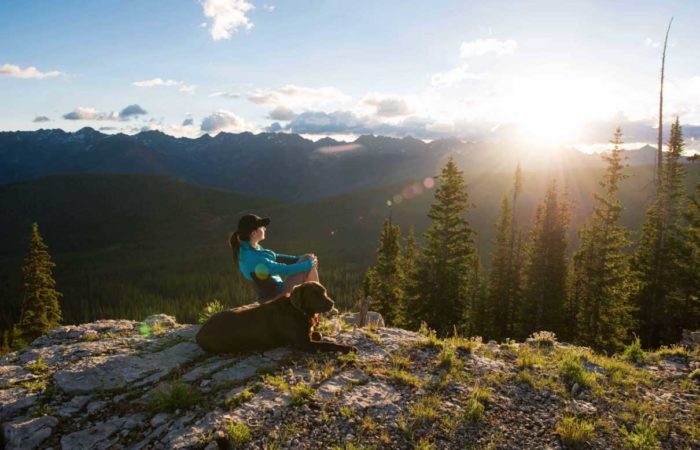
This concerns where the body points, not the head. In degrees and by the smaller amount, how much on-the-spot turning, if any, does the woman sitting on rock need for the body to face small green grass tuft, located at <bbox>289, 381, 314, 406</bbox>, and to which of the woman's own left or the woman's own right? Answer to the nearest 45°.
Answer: approximately 90° to the woman's own right

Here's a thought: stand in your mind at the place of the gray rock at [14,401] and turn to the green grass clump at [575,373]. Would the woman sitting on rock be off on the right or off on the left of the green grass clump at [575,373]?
left

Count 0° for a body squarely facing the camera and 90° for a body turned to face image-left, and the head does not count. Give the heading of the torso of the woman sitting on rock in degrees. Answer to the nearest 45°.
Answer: approximately 270°

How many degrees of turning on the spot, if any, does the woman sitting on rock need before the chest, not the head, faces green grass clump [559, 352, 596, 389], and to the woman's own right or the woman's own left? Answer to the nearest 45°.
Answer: approximately 45° to the woman's own right

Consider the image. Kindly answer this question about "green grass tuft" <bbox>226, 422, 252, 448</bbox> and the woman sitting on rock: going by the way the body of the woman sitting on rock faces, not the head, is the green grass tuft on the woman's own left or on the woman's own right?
on the woman's own right

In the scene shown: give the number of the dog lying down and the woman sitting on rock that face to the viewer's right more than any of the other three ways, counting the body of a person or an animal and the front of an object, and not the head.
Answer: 2

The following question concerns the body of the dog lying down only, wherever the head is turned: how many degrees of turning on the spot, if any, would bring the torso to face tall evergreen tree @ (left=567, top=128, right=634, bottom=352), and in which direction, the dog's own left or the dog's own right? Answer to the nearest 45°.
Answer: approximately 45° to the dog's own left

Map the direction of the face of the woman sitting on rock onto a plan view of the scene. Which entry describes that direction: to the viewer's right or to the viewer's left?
to the viewer's right

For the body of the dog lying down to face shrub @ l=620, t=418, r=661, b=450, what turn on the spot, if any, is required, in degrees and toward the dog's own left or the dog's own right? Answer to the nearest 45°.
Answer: approximately 45° to the dog's own right

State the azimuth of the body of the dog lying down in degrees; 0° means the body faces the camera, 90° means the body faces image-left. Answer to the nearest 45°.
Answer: approximately 270°
